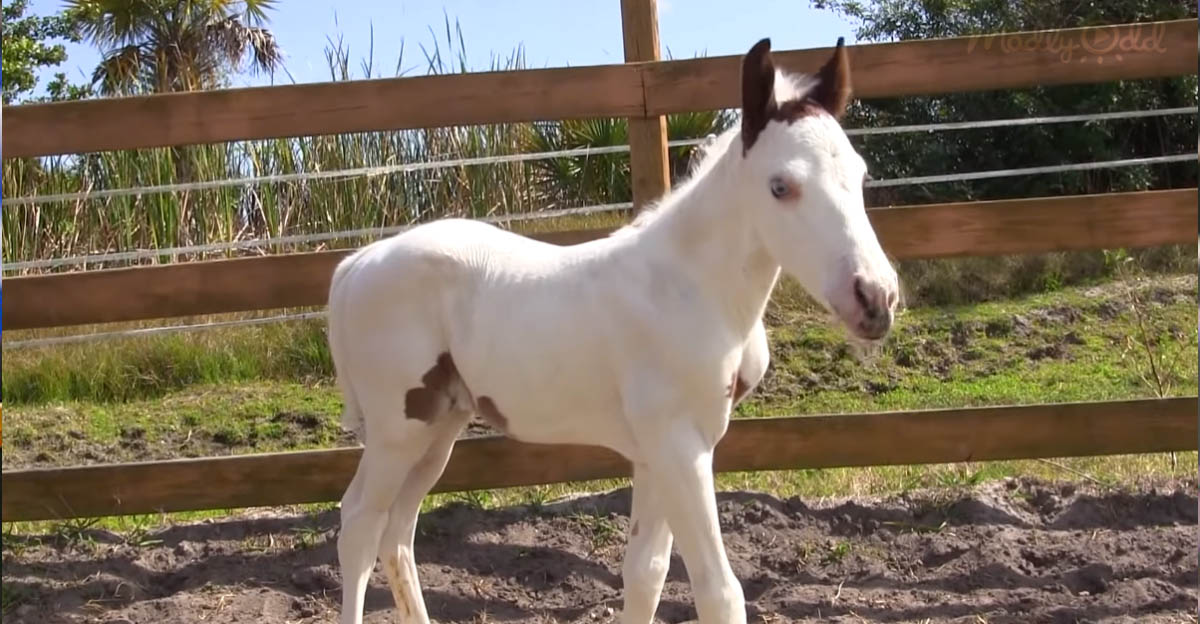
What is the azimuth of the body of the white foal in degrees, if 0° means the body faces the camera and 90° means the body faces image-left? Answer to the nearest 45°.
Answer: approximately 270°

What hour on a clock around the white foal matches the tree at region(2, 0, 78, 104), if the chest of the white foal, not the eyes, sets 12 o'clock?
The tree is roughly at 8 o'clock from the white foal.

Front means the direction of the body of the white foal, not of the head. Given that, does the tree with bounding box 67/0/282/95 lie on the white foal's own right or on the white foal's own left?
on the white foal's own left
